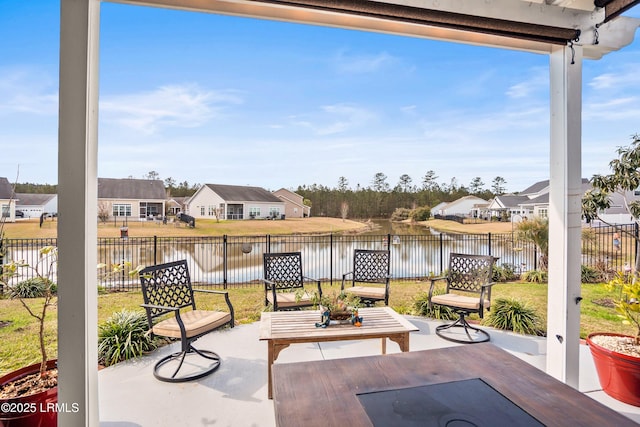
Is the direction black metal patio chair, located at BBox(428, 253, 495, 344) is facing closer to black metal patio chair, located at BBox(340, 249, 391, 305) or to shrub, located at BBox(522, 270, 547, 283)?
the black metal patio chair

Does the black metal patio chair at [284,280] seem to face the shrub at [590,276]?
no

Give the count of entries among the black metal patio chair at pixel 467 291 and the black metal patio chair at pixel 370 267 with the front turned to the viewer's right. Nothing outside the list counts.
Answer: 0

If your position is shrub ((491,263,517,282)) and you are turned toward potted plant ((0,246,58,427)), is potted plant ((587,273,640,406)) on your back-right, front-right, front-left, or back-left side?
front-left

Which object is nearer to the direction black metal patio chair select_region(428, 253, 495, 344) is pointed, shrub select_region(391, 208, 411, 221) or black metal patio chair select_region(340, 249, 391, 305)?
the black metal patio chair

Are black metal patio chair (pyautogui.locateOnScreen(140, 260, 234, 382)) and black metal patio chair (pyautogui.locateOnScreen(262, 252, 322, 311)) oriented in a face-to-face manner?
no

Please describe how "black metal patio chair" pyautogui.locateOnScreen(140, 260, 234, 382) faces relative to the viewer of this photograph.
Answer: facing the viewer and to the right of the viewer

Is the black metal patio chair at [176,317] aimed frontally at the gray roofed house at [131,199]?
no

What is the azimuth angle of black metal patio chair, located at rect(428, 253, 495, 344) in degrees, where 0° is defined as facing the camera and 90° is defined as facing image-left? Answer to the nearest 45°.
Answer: approximately 45°

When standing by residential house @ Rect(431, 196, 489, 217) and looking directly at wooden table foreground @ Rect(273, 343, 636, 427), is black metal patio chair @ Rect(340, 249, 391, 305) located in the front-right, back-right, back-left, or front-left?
front-right

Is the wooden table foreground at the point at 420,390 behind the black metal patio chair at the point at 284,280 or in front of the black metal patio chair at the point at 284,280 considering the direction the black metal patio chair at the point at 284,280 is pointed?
in front

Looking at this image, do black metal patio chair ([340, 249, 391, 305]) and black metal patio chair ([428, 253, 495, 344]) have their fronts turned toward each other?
no

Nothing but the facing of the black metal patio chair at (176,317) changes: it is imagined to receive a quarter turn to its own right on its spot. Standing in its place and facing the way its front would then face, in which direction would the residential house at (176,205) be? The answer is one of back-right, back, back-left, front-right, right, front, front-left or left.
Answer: back-right
